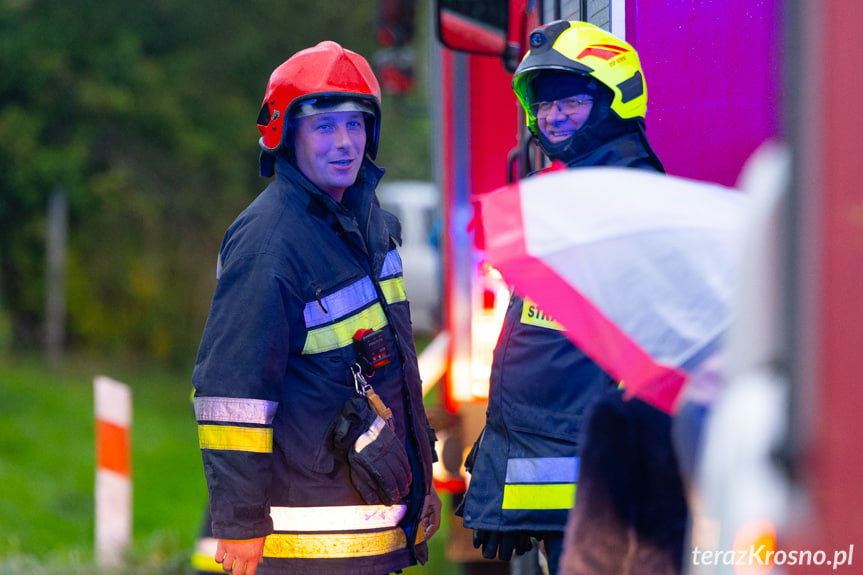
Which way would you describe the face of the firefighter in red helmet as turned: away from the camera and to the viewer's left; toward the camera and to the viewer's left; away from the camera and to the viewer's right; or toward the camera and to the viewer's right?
toward the camera and to the viewer's right

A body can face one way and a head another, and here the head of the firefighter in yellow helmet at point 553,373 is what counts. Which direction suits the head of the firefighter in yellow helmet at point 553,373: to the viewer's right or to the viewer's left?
to the viewer's left

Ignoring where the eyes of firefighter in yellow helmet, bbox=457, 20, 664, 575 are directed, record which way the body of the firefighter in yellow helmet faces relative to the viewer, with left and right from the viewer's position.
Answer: facing the viewer and to the left of the viewer

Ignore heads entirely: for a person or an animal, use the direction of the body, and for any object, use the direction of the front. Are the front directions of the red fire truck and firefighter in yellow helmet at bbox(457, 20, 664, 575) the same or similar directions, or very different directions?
same or similar directions

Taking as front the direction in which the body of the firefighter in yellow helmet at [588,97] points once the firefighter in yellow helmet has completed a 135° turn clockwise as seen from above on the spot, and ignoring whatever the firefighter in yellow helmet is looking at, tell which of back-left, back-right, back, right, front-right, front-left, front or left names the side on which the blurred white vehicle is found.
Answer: front

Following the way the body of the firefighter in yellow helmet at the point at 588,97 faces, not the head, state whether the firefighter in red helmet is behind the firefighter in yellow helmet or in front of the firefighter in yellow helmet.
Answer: in front

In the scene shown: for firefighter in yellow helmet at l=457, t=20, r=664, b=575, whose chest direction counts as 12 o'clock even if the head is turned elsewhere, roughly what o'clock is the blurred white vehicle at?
The blurred white vehicle is roughly at 4 o'clock from the firefighter in yellow helmet.

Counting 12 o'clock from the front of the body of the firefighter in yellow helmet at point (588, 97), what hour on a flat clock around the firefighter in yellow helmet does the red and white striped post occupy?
The red and white striped post is roughly at 3 o'clock from the firefighter in yellow helmet.

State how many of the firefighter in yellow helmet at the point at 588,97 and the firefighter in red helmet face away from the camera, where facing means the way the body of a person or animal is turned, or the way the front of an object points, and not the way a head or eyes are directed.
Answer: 0
